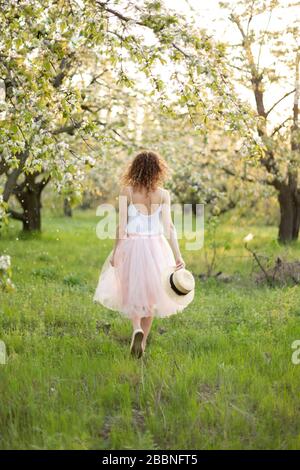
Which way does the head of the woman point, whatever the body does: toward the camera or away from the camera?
away from the camera

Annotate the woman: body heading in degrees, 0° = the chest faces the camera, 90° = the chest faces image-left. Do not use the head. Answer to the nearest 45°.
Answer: approximately 180°

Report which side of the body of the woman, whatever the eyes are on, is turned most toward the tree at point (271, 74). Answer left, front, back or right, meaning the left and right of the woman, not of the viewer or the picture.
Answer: front
